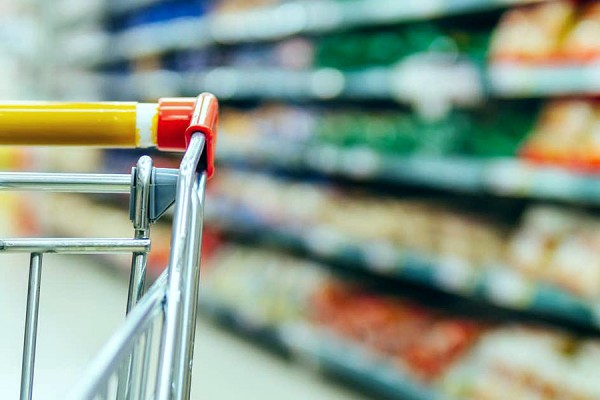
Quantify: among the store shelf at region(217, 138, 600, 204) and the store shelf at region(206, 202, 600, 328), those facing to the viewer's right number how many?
0

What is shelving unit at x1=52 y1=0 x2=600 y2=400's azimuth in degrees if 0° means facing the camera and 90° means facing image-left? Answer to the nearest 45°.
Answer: approximately 45°

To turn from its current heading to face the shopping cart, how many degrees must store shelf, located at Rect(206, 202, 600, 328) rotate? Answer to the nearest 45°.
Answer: approximately 45° to its left

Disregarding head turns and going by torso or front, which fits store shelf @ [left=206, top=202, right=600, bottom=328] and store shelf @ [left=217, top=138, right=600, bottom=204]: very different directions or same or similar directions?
same or similar directions
